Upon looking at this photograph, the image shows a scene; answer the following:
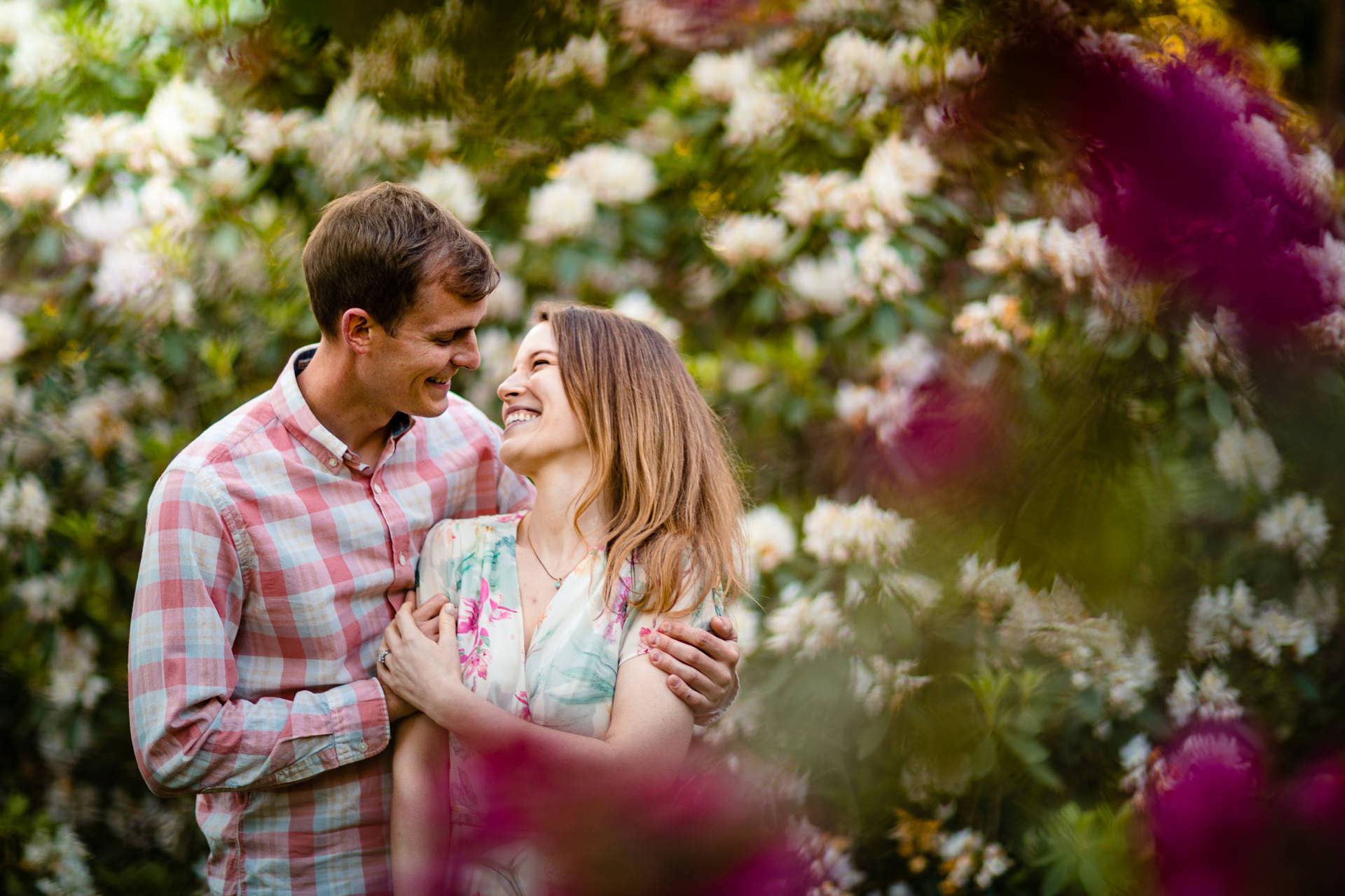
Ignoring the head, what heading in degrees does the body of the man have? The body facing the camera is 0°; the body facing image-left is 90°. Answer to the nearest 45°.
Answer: approximately 315°

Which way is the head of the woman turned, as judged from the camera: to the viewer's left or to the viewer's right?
to the viewer's left

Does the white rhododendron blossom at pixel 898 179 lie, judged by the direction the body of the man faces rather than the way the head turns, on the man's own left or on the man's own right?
on the man's own left

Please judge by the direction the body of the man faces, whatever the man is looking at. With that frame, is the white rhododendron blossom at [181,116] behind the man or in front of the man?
behind

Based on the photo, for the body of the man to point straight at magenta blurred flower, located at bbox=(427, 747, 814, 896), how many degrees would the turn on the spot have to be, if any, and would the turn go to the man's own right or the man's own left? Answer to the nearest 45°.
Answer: approximately 45° to the man's own right
